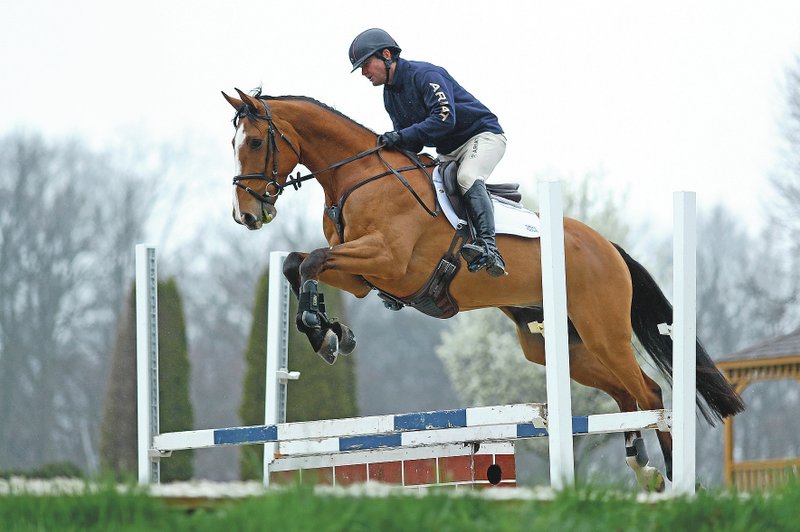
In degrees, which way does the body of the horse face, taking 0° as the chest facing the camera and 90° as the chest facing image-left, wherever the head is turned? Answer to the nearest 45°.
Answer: approximately 90°

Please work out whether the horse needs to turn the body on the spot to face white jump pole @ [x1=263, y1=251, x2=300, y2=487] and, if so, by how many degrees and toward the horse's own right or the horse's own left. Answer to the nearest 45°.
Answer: approximately 45° to the horse's own right

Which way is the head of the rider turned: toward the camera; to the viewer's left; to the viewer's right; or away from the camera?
to the viewer's left

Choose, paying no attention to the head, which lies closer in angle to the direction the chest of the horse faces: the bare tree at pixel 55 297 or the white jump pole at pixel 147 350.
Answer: the white jump pole

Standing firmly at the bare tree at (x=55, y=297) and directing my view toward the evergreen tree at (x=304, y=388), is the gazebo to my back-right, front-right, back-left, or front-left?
front-left

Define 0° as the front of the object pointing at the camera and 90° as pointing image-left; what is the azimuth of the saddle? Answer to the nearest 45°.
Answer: approximately 90°

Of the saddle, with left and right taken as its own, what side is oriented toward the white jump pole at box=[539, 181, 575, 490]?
left

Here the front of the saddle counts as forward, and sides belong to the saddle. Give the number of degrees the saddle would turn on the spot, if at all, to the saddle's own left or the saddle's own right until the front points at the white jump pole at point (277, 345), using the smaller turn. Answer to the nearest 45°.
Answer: approximately 45° to the saddle's own right

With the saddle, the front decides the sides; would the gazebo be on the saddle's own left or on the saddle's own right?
on the saddle's own right

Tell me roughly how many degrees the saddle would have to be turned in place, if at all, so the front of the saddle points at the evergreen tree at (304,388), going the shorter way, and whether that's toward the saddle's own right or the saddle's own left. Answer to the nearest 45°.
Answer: approximately 90° to the saddle's own right

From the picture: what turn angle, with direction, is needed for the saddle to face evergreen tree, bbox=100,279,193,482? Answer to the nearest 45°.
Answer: approximately 90° to its right
